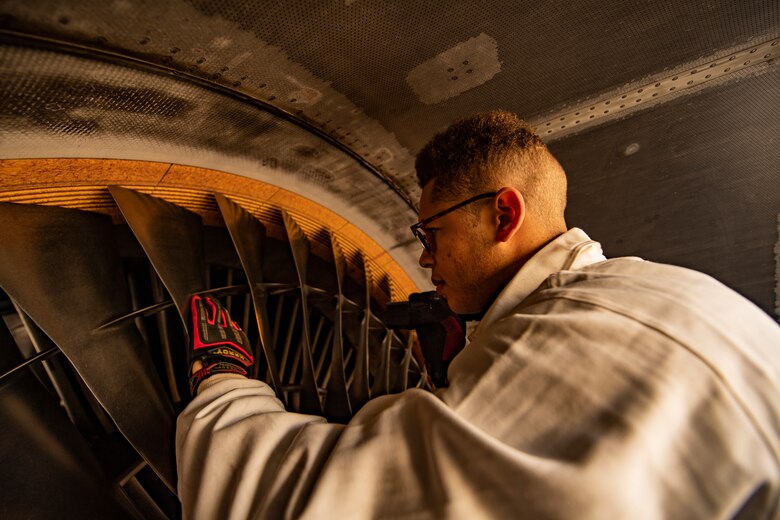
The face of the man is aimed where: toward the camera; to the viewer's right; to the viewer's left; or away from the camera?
to the viewer's left

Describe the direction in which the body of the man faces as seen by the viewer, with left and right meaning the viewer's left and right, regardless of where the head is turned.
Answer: facing away from the viewer and to the left of the viewer
